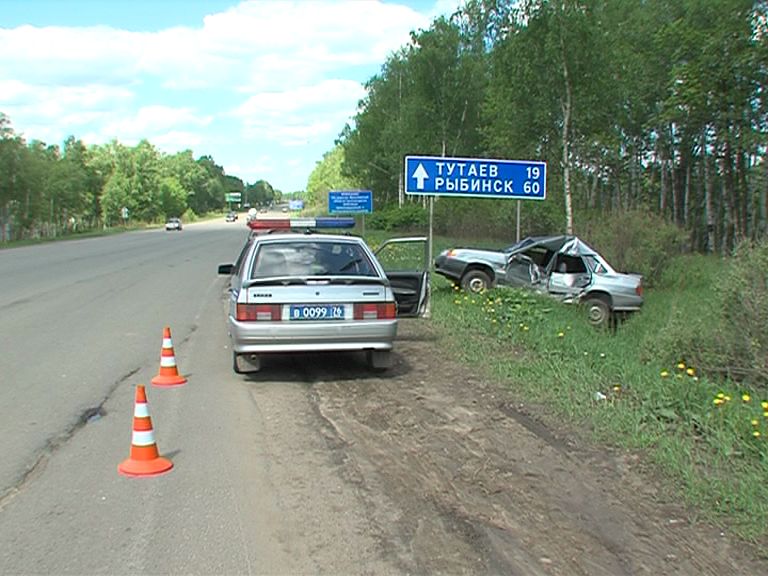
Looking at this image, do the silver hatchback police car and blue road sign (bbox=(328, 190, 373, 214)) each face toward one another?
yes

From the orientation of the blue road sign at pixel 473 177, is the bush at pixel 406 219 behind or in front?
behind

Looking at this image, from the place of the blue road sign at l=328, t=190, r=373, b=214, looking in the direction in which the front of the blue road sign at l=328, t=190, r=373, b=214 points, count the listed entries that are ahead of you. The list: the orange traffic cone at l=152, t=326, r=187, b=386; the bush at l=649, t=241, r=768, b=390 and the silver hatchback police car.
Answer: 3

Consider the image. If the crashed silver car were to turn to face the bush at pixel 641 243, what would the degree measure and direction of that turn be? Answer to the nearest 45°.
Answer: approximately 135° to its right

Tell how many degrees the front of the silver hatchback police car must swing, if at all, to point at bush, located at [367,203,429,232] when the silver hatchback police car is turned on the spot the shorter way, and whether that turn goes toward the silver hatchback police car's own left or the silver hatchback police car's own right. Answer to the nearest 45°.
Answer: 0° — it already faces it

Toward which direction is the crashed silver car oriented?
to the viewer's left

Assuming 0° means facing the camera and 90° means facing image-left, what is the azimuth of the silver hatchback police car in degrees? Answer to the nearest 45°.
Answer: approximately 180°
